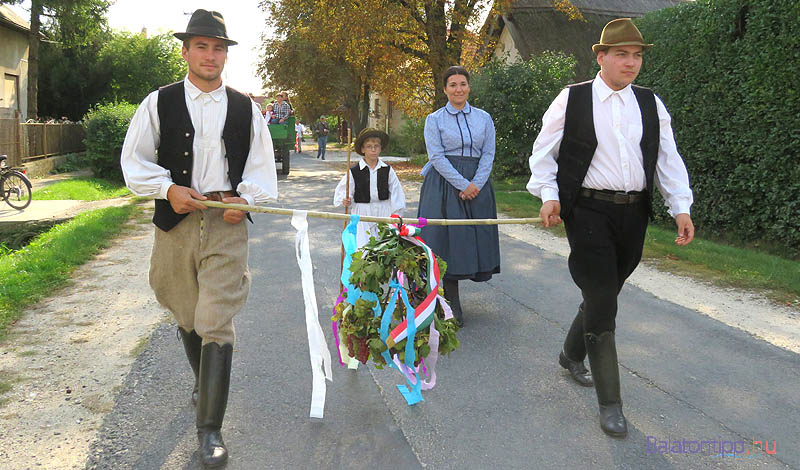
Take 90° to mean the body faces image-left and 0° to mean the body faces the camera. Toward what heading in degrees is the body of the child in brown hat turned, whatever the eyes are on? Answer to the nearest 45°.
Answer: approximately 0°

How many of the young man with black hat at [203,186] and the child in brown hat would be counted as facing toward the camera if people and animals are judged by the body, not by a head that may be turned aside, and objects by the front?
2

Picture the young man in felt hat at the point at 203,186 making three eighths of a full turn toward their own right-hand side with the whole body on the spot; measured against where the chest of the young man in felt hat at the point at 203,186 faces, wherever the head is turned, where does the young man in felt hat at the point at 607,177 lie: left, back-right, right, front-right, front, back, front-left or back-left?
back-right

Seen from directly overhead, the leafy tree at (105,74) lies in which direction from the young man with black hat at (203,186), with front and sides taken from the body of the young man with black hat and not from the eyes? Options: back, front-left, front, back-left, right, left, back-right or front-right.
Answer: back

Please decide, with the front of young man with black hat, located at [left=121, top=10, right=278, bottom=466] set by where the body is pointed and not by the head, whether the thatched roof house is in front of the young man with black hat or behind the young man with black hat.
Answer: behind

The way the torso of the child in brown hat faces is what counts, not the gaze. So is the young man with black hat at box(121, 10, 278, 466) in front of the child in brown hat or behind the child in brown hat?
in front

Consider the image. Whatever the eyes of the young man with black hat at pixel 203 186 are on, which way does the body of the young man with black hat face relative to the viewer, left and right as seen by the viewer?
facing the viewer

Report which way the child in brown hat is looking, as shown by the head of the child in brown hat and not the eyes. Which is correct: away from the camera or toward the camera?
toward the camera

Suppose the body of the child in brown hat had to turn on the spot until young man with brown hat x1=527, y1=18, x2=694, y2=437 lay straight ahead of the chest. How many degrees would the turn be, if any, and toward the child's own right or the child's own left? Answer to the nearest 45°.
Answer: approximately 45° to the child's own left

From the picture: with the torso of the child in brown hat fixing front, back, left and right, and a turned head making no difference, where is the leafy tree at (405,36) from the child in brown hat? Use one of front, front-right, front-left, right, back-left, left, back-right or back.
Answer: back

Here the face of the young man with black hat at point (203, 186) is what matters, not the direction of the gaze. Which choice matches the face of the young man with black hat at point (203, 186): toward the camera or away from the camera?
toward the camera

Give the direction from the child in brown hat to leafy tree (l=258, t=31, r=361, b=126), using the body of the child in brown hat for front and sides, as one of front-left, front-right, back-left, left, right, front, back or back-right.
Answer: back

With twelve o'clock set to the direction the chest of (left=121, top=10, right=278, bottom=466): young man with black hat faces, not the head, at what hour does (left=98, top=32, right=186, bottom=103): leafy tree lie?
The leafy tree is roughly at 6 o'clock from the young man with black hat.

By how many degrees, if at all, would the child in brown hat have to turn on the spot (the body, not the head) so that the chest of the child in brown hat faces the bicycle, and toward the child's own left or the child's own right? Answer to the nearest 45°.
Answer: approximately 135° to the child's own right

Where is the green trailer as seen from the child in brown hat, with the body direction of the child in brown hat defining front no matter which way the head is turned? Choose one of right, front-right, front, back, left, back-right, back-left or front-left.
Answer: back

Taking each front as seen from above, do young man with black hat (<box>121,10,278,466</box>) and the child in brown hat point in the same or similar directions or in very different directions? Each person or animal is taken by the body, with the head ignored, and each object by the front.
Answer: same or similar directions
